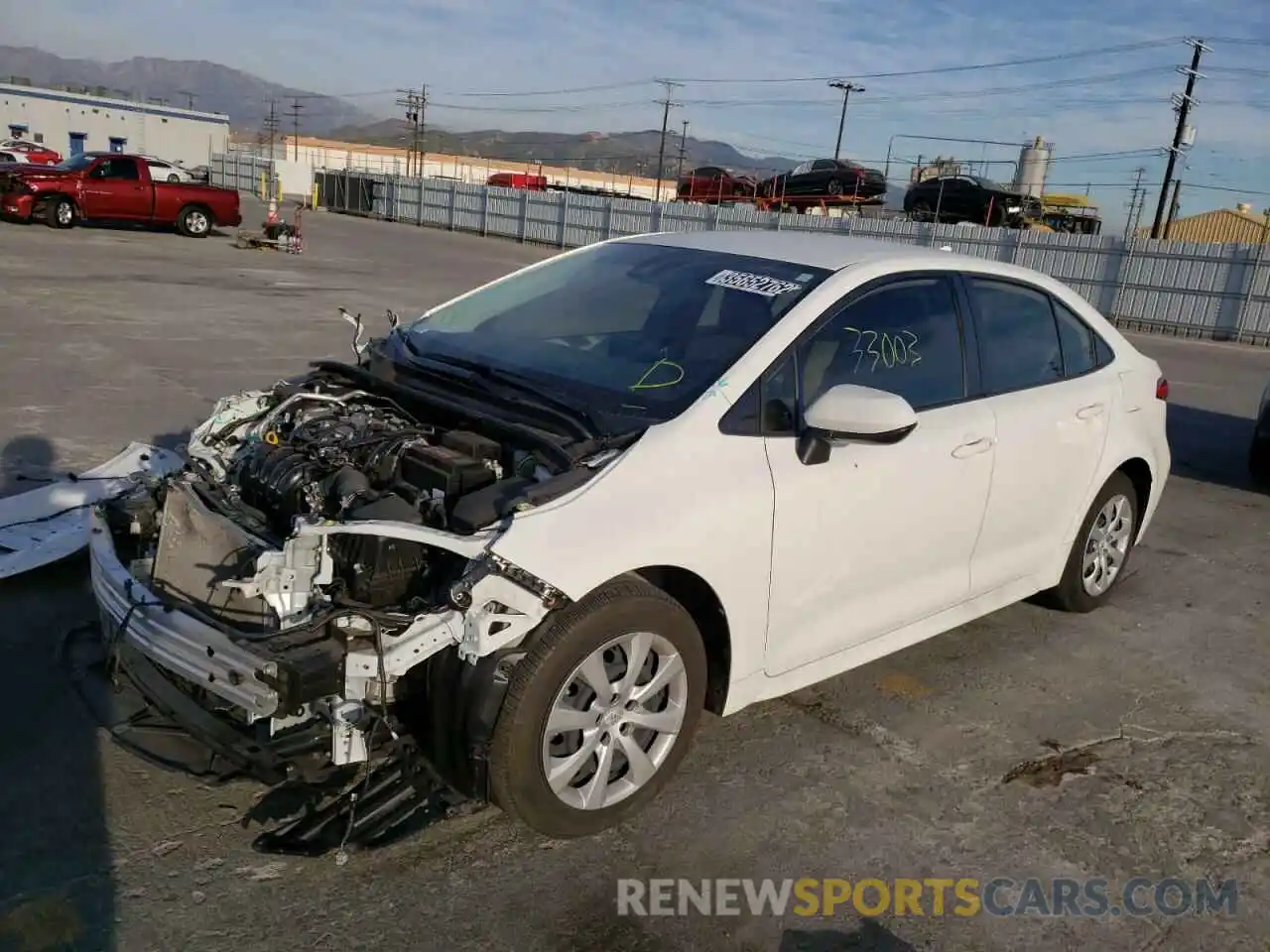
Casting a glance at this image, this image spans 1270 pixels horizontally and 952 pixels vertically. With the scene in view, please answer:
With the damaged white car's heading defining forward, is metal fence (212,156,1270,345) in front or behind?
behind

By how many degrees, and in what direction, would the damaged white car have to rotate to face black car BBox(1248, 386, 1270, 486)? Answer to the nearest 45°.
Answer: approximately 180°

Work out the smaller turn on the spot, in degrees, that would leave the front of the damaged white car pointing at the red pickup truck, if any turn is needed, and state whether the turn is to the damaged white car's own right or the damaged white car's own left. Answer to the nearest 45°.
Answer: approximately 90° to the damaged white car's own right

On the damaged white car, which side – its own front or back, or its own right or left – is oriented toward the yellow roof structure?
back

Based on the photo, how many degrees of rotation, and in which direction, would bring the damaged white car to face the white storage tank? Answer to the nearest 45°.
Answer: approximately 135° to its right

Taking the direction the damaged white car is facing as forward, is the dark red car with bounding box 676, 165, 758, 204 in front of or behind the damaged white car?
behind

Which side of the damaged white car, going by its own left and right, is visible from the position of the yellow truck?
back

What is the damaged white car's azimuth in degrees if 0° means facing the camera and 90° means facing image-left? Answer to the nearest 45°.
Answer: approximately 45°

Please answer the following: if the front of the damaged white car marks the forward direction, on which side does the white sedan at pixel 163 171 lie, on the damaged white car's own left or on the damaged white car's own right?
on the damaged white car's own right

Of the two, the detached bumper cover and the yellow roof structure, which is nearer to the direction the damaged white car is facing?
the detached bumper cover
